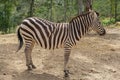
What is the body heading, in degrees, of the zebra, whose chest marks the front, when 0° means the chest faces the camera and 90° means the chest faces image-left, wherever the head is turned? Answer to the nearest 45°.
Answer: approximately 270°
